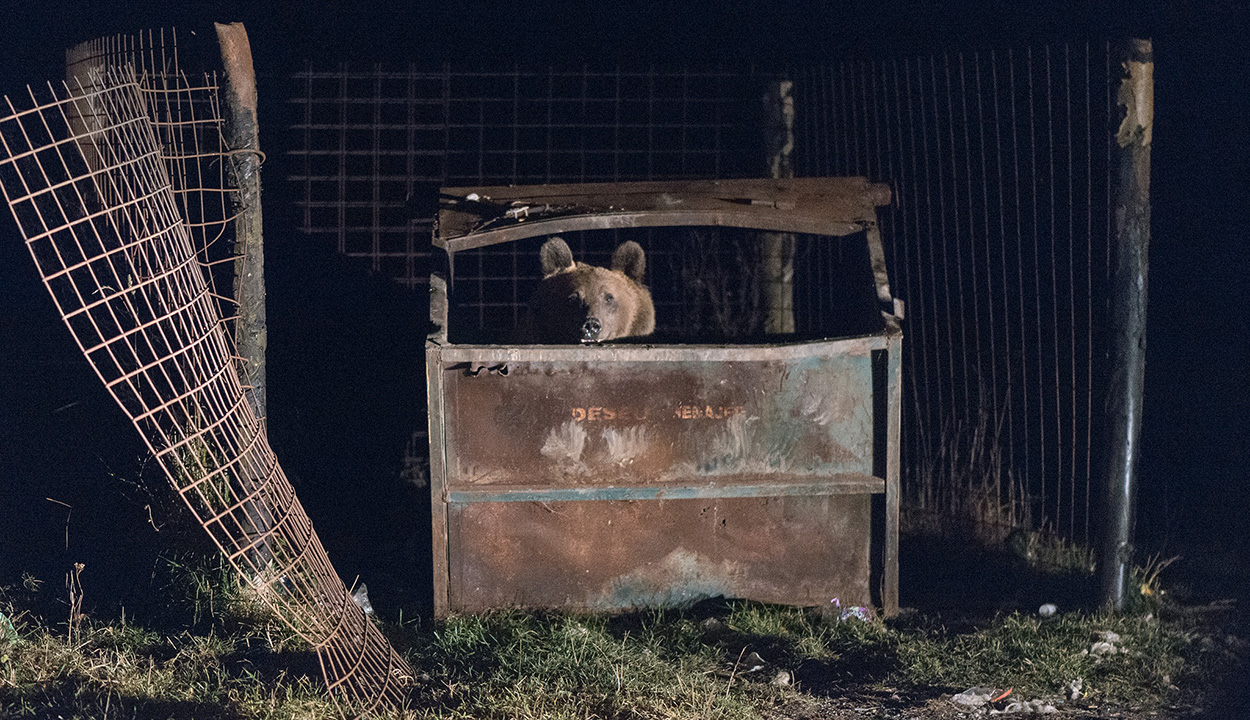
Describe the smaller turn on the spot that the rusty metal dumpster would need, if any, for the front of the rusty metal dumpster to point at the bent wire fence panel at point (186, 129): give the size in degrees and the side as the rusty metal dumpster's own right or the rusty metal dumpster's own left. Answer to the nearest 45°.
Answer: approximately 135° to the rusty metal dumpster's own right

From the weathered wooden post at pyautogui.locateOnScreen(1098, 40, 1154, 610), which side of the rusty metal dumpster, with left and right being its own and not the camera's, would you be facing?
left

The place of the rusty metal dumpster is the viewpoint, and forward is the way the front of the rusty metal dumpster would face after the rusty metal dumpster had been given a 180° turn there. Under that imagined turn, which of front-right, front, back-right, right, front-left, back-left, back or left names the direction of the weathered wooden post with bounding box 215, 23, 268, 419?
left

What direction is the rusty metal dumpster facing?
toward the camera

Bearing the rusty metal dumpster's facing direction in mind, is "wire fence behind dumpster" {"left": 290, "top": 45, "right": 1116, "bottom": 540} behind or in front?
behind
